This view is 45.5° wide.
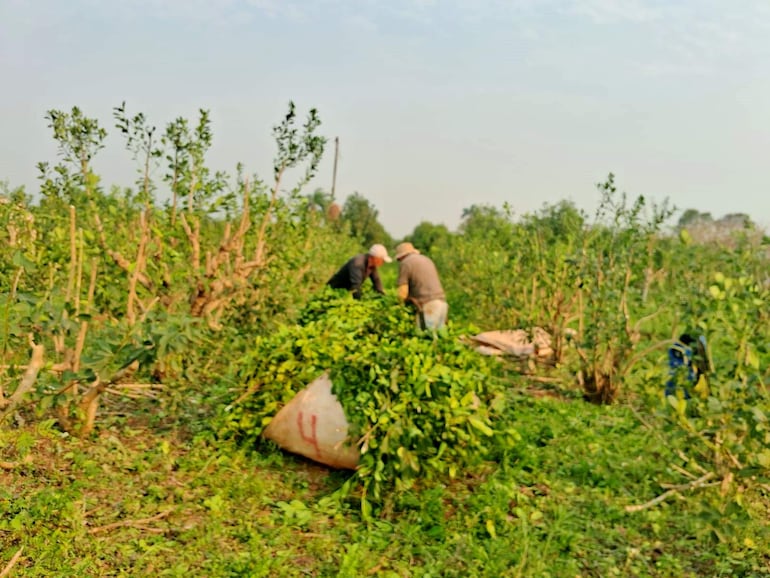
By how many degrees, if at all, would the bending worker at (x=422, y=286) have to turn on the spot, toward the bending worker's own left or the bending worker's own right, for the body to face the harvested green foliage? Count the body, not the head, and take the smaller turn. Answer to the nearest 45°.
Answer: approximately 90° to the bending worker's own left

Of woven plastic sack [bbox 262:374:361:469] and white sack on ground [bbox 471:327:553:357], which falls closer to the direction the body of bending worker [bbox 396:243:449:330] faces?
the woven plastic sack

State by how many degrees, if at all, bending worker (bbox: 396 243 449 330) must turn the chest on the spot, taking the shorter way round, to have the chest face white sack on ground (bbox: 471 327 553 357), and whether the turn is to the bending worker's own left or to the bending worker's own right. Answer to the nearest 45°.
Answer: approximately 135° to the bending worker's own right

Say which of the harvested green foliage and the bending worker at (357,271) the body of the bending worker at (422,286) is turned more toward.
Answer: the bending worker

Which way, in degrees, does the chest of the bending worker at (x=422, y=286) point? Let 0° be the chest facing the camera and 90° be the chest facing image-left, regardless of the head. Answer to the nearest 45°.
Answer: approximately 90°

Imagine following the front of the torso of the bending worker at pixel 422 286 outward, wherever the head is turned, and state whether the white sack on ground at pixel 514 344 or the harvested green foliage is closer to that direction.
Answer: the harvested green foliage

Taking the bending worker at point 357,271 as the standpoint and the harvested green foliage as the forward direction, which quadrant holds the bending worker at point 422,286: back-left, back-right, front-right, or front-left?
front-left

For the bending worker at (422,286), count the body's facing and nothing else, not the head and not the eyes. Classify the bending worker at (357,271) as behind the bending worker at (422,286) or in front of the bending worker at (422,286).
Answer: in front

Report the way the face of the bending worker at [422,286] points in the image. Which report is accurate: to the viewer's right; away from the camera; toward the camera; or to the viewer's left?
to the viewer's left

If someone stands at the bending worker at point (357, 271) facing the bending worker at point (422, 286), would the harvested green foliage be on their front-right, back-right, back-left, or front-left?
front-right

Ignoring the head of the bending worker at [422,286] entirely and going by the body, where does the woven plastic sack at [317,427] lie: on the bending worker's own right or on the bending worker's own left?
on the bending worker's own left
